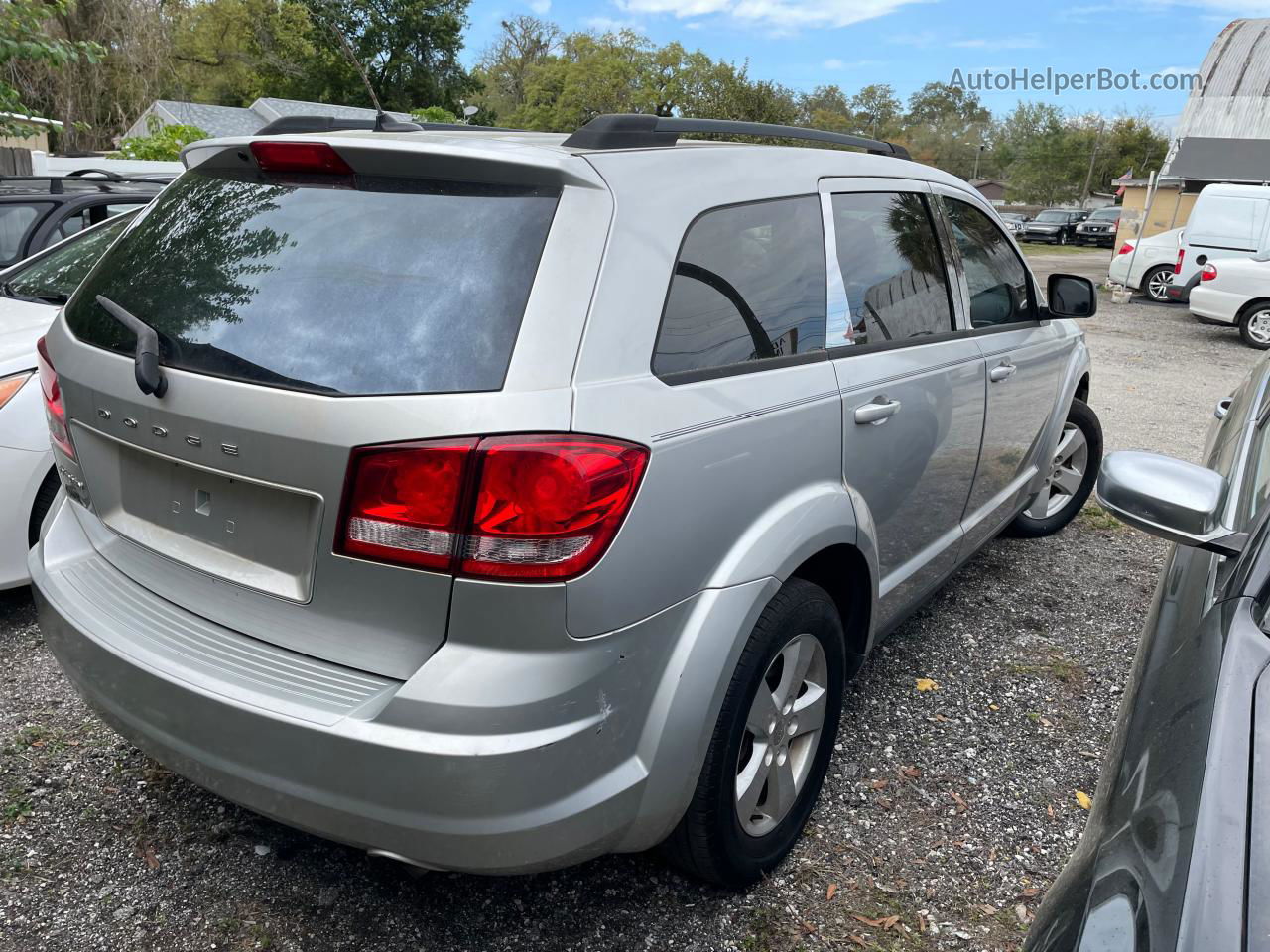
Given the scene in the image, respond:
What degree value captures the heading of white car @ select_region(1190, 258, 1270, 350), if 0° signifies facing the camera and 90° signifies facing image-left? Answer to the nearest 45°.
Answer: approximately 270°

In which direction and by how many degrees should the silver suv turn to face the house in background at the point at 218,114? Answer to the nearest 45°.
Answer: approximately 45° to its left

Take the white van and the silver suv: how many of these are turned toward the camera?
0

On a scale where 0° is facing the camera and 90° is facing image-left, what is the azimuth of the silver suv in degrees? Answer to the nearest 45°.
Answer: approximately 225°

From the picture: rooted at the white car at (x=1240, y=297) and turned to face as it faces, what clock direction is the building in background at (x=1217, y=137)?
The building in background is roughly at 9 o'clock from the white car.

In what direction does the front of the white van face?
to the viewer's right

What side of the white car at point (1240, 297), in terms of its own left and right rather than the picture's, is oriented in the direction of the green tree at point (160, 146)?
back

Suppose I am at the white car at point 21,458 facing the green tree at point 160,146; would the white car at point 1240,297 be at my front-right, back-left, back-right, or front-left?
front-right

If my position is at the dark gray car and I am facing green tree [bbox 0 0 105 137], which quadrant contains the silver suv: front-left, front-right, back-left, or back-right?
front-left

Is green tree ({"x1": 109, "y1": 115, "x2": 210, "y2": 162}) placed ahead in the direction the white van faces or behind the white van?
behind

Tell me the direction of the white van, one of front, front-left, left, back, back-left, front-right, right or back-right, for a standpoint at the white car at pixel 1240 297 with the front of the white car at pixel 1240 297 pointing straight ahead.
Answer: left

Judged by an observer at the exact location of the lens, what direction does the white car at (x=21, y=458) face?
facing the viewer and to the left of the viewer
